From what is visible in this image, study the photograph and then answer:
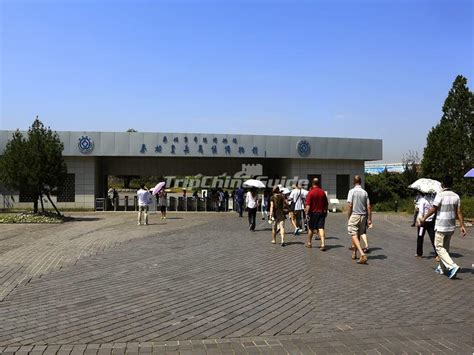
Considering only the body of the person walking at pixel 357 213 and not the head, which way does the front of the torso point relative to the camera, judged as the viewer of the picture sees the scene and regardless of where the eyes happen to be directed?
away from the camera

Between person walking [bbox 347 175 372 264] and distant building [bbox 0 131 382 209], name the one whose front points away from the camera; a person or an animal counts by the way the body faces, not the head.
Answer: the person walking

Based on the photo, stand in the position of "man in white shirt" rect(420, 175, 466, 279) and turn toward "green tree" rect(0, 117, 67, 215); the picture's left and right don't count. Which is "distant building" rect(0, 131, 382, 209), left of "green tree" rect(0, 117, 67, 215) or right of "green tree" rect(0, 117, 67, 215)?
right

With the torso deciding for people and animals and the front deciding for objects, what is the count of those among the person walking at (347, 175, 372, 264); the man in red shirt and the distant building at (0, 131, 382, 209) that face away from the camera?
2

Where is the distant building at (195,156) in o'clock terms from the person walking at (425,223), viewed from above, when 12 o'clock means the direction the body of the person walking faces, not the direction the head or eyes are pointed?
The distant building is roughly at 12 o'clock from the person walking.

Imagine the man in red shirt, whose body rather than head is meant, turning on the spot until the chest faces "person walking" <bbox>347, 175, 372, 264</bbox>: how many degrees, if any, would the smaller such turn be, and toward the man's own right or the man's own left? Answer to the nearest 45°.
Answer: approximately 135° to the man's own right

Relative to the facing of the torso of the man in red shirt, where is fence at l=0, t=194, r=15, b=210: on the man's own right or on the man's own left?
on the man's own left

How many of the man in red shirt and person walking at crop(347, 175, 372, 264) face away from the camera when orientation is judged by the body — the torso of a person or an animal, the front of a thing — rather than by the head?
2

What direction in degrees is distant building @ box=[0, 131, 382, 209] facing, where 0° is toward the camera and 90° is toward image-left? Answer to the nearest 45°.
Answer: approximately 0°

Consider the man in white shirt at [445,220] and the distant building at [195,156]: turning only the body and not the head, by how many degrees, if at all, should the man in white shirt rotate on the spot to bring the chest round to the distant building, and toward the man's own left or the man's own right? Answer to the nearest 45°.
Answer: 0° — they already face it

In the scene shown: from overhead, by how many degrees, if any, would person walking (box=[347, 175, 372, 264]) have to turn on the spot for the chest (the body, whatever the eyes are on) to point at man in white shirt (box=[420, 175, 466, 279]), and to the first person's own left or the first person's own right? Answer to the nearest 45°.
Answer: approximately 135° to the first person's own right

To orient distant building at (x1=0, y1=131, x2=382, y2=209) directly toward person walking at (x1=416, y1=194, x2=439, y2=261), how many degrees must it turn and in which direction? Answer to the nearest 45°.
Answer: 0° — it already faces them

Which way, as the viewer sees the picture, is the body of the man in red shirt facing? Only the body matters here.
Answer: away from the camera

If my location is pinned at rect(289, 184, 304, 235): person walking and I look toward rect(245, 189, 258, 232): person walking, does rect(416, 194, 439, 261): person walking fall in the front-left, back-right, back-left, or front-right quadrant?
back-left

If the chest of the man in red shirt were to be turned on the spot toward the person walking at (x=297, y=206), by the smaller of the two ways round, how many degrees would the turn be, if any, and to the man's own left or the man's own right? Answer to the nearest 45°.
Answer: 0° — they already face them

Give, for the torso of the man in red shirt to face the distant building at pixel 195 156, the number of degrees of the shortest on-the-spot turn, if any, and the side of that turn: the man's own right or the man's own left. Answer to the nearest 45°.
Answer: approximately 45° to the man's own left
